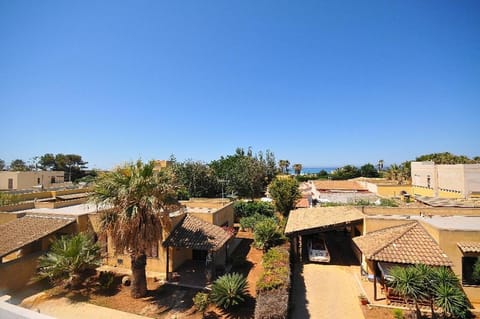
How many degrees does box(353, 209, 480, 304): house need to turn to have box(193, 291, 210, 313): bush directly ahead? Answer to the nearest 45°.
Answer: approximately 45° to its right

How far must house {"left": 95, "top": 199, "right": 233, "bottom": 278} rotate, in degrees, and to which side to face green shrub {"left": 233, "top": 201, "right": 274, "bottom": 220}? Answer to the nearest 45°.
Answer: approximately 90° to its left

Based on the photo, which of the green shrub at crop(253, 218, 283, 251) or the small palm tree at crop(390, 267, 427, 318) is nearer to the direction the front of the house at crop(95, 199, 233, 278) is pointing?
the small palm tree

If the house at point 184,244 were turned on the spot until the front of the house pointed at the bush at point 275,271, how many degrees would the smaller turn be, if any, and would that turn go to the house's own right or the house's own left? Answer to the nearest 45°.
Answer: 0° — it already faces it

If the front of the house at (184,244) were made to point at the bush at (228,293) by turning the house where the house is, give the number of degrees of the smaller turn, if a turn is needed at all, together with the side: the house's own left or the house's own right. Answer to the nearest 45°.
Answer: approximately 45° to the house's own left

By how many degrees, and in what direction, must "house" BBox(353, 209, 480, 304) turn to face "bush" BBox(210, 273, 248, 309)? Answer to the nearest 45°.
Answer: approximately 45° to its right

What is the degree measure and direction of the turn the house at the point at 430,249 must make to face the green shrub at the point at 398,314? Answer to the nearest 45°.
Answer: approximately 45° to its right

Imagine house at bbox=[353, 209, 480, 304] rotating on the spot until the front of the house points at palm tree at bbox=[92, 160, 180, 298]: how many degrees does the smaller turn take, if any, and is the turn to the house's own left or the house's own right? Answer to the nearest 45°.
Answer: approximately 45° to the house's own right

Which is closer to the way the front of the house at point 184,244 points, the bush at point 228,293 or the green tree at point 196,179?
the bush
